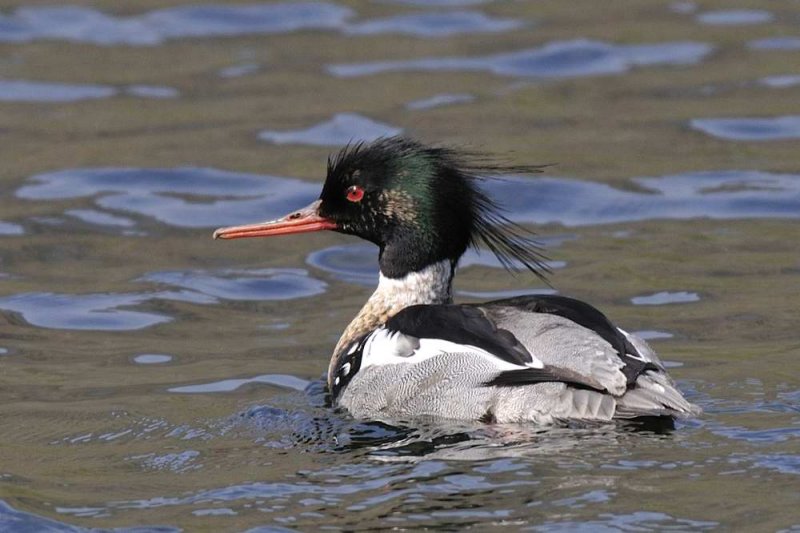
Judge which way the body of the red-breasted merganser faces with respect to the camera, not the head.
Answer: to the viewer's left
